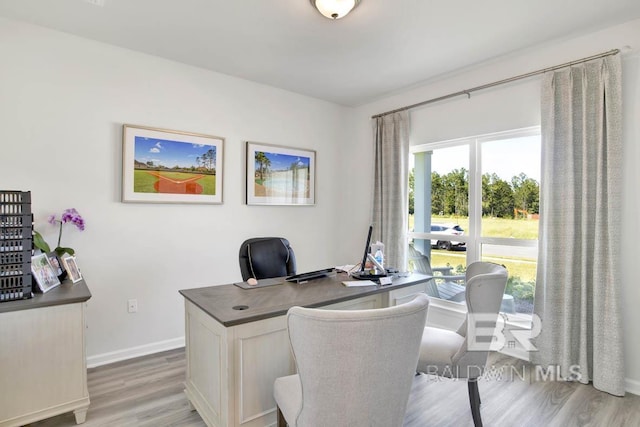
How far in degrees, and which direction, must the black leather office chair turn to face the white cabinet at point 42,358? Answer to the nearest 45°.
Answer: approximately 90° to its right

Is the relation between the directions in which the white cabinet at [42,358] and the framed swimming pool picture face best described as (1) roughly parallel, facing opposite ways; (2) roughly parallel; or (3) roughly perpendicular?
roughly perpendicular

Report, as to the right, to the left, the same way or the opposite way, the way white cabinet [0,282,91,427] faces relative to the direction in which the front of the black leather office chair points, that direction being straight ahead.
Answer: to the left

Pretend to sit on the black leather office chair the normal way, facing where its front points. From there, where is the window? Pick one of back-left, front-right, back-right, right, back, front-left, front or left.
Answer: front-left

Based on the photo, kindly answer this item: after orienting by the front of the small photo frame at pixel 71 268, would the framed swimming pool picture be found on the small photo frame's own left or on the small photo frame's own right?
on the small photo frame's own left

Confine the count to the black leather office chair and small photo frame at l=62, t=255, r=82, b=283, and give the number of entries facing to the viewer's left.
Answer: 0

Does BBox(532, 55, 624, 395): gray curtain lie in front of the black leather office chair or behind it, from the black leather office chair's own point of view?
in front

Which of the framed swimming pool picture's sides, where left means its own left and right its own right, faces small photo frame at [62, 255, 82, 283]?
right

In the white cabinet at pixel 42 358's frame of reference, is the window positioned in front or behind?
in front

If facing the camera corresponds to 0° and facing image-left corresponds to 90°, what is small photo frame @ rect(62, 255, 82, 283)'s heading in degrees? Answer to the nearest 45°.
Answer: approximately 315°

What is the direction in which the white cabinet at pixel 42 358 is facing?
to the viewer's right

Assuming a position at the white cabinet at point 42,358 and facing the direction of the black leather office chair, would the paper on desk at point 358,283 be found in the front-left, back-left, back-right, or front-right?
front-right

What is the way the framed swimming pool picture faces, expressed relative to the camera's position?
facing the viewer and to the right of the viewer
